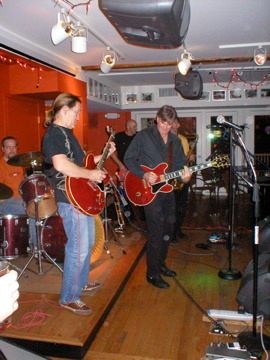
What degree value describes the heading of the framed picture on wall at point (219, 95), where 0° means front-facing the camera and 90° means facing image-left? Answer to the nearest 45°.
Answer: approximately 0°

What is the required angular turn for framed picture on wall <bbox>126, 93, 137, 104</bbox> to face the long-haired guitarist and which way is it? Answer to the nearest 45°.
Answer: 0° — it already faces them

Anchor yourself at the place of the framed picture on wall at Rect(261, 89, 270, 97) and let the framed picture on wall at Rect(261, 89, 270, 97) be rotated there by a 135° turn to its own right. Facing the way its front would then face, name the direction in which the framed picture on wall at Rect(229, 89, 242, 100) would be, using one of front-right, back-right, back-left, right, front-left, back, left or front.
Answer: front-left

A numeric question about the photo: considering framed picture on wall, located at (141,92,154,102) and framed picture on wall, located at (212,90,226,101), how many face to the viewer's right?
0

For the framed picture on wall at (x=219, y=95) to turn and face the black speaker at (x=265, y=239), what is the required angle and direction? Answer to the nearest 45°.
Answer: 0° — it already faces it

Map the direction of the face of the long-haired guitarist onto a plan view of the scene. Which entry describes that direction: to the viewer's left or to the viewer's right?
to the viewer's right

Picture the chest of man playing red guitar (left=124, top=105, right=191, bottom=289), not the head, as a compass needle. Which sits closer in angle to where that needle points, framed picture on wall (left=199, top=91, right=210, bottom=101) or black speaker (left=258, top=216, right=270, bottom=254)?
the black speaker
